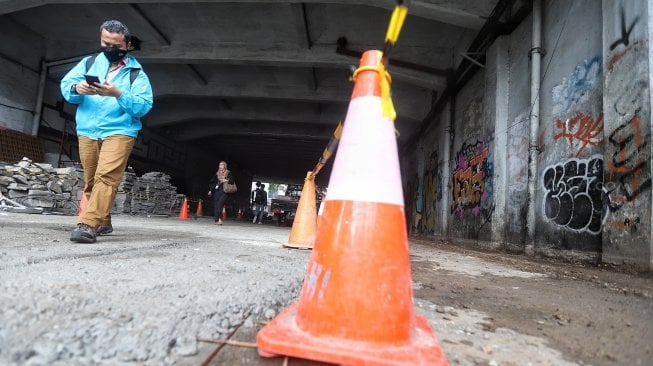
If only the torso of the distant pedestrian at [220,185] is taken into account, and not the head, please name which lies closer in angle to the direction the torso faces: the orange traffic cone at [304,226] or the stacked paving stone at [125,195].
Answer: the orange traffic cone

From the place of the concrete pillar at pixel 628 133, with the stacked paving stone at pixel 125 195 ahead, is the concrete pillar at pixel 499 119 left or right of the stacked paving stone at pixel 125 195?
right

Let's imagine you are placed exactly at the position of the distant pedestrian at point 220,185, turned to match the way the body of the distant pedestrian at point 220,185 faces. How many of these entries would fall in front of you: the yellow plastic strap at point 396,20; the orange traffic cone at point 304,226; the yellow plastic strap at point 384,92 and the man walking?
4

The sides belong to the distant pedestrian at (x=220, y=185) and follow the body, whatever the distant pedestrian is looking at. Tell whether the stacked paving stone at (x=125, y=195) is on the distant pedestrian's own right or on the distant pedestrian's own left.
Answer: on the distant pedestrian's own right

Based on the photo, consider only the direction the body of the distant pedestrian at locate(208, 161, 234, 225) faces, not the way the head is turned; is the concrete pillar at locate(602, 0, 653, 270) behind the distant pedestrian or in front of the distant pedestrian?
in front

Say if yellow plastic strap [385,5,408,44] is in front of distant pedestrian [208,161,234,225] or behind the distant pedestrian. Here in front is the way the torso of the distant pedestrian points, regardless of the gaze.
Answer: in front

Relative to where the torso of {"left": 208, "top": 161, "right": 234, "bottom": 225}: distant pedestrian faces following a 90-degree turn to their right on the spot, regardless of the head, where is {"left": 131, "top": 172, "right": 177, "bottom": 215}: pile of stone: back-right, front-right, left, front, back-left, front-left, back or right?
front-right

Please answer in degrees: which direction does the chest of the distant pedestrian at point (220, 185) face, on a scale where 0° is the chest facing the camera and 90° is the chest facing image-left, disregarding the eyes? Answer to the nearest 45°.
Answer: approximately 0°

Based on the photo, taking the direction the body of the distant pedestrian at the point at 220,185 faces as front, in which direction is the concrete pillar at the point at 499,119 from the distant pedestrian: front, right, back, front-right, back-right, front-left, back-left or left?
front-left

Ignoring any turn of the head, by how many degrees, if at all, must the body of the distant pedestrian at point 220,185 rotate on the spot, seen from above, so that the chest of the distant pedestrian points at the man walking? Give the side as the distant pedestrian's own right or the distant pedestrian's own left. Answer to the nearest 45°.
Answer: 0° — they already face them

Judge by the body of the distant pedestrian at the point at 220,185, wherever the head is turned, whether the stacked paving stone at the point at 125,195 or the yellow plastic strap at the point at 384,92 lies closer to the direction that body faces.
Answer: the yellow plastic strap

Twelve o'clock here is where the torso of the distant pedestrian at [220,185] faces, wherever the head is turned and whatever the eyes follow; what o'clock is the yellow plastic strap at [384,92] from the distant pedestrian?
The yellow plastic strap is roughly at 12 o'clock from the distant pedestrian.
